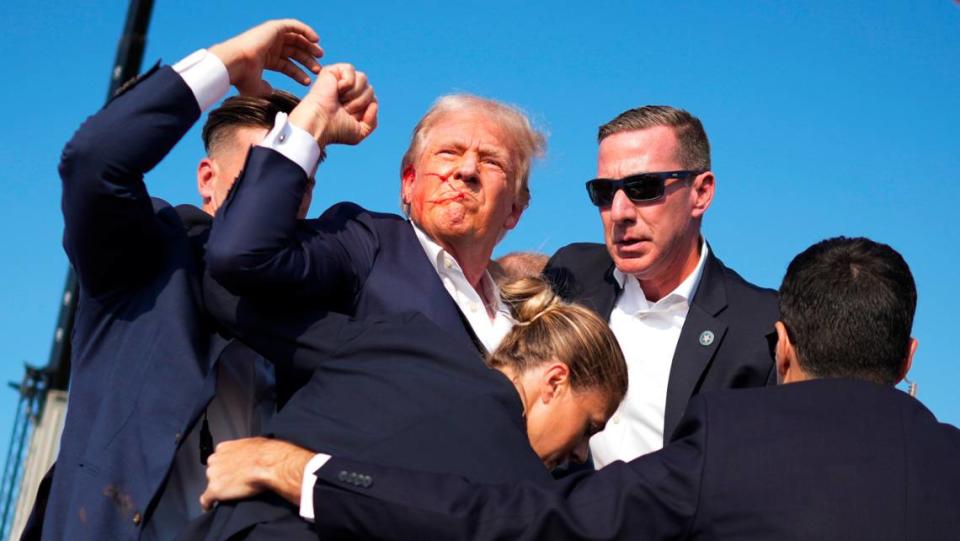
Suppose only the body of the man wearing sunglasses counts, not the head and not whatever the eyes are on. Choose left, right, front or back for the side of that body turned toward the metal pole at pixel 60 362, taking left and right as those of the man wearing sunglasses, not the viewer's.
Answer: right

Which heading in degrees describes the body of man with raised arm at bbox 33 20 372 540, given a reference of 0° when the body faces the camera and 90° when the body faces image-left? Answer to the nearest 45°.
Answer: approximately 315°

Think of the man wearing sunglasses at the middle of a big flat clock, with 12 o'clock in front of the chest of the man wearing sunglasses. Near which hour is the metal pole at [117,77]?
The metal pole is roughly at 3 o'clock from the man wearing sunglasses.

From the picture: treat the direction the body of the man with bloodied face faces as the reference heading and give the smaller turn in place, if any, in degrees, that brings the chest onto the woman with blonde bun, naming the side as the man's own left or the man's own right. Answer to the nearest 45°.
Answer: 0° — they already face them

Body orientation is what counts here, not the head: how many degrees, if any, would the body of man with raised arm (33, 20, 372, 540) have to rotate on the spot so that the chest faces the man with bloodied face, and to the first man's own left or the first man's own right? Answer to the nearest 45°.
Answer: approximately 45° to the first man's own left

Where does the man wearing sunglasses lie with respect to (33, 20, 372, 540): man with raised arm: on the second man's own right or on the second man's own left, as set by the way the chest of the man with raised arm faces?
on the second man's own left
